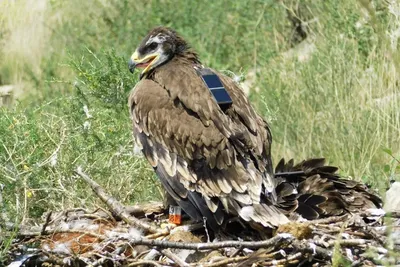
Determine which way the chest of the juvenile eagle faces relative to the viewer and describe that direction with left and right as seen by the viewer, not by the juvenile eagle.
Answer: facing away from the viewer and to the left of the viewer
